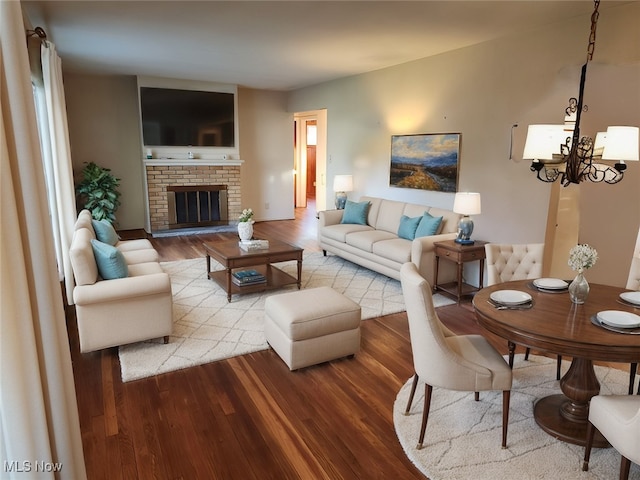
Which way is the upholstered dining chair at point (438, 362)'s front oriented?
to the viewer's right

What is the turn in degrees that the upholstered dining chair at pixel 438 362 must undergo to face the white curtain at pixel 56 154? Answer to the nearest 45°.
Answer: approximately 180°

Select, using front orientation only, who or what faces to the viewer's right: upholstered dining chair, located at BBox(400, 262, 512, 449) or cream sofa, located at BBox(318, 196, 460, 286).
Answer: the upholstered dining chair

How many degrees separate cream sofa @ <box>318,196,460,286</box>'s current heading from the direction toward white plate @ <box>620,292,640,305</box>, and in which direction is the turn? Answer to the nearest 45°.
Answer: approximately 90° to its left

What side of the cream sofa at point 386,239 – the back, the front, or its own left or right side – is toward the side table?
left

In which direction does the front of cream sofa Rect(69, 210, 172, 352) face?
to the viewer's right

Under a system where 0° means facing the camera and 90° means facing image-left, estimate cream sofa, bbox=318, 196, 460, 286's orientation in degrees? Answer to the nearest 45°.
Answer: approximately 45°

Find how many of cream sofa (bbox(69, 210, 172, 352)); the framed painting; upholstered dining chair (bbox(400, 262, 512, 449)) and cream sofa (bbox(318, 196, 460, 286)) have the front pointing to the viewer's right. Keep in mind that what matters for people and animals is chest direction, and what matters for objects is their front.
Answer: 2

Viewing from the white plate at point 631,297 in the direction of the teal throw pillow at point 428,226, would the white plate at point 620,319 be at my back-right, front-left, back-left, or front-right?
back-left

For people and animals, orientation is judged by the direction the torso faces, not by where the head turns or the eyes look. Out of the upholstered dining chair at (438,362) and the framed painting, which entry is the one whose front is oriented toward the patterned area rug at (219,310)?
the framed painting

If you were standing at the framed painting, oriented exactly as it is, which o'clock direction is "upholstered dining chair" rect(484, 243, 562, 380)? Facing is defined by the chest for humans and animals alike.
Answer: The upholstered dining chair is roughly at 10 o'clock from the framed painting.

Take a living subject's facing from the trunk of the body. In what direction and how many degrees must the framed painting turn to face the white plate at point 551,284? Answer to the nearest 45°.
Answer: approximately 45° to its left

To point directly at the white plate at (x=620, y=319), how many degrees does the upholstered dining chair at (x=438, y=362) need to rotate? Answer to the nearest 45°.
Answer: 0° — it already faces it

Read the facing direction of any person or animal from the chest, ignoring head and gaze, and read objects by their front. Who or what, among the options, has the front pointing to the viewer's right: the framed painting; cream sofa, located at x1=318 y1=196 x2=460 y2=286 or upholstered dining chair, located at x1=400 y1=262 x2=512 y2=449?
the upholstered dining chair

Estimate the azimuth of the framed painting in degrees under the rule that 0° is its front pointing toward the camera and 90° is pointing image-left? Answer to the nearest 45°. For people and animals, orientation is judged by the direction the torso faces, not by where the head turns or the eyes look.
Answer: approximately 45°

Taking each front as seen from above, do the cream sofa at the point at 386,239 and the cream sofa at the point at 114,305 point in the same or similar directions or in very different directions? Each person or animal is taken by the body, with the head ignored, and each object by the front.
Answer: very different directions

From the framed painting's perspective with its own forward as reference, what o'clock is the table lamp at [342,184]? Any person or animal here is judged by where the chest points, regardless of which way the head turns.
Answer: The table lamp is roughly at 3 o'clock from the framed painting.
